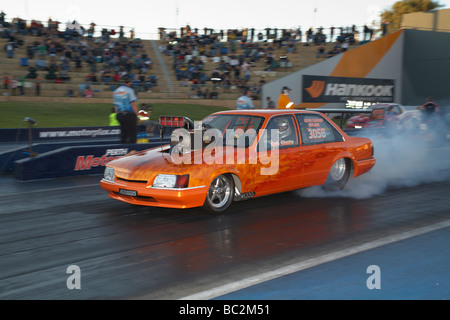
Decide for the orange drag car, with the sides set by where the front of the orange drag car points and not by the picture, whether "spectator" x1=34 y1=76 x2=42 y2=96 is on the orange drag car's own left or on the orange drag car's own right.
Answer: on the orange drag car's own right

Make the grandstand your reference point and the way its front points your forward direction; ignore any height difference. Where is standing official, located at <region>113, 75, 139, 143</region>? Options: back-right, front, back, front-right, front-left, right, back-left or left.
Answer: front

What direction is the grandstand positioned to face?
toward the camera

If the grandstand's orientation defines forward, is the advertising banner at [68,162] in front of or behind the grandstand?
in front

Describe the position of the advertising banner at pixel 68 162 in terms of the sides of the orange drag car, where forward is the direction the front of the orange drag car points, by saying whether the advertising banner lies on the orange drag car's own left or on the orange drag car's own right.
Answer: on the orange drag car's own right

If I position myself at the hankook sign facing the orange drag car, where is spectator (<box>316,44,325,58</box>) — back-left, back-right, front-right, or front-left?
back-right

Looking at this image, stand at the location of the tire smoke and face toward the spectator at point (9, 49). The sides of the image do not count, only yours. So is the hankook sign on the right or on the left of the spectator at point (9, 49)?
right

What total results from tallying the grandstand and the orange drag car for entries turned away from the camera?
0

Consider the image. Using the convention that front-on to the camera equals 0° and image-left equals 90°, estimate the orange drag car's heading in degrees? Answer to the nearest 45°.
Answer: approximately 45°

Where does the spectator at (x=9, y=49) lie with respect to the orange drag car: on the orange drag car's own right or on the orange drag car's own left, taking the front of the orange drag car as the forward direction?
on the orange drag car's own right

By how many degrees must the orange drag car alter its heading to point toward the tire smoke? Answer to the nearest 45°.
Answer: approximately 180°

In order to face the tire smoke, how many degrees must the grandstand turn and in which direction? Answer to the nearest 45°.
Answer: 0° — it already faces it

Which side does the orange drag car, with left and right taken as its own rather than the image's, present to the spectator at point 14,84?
right

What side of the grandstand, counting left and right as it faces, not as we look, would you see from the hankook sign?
left
